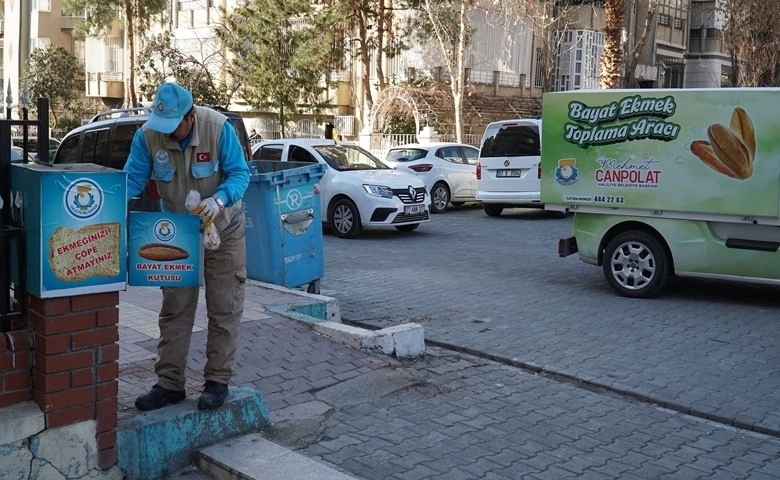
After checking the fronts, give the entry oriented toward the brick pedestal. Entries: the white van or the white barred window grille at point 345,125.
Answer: the white barred window grille

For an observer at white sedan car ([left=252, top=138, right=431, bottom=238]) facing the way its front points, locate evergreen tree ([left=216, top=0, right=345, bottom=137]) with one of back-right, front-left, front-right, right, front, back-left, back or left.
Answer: back-left

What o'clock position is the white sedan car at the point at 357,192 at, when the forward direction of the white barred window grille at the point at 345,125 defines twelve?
The white sedan car is roughly at 12 o'clock from the white barred window grille.

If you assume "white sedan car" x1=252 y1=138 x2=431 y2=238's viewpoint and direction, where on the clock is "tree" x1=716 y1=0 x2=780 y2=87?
The tree is roughly at 9 o'clock from the white sedan car.

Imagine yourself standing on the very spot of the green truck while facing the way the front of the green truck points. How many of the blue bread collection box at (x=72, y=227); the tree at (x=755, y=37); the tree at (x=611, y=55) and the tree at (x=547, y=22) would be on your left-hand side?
3

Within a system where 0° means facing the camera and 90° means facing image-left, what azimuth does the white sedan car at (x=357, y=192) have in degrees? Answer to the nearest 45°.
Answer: approximately 315°

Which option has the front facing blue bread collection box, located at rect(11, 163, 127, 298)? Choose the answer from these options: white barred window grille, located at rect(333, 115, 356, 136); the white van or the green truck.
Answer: the white barred window grille

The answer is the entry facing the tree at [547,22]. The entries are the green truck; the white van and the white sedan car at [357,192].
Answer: the white van

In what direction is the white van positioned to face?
away from the camera

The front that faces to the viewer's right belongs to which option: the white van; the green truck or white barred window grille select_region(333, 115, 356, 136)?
the green truck

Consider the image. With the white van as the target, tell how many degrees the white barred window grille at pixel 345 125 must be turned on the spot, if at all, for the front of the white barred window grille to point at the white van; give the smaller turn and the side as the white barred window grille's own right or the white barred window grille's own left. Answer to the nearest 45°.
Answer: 0° — it already faces it

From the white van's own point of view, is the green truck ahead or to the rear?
to the rear

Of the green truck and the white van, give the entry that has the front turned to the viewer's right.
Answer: the green truck

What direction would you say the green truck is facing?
to the viewer's right

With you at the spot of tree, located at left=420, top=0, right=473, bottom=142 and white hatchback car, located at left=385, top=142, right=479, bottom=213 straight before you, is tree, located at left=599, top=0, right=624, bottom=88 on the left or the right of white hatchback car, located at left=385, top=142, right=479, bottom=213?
left
